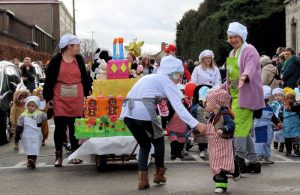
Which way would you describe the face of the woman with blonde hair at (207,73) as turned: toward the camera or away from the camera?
toward the camera

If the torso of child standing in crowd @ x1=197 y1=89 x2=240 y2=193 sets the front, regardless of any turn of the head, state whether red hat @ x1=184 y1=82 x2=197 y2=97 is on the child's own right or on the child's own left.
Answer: on the child's own right

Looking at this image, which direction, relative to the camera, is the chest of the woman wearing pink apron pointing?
toward the camera

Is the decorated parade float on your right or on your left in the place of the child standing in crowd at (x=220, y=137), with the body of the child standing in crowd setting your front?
on your right
